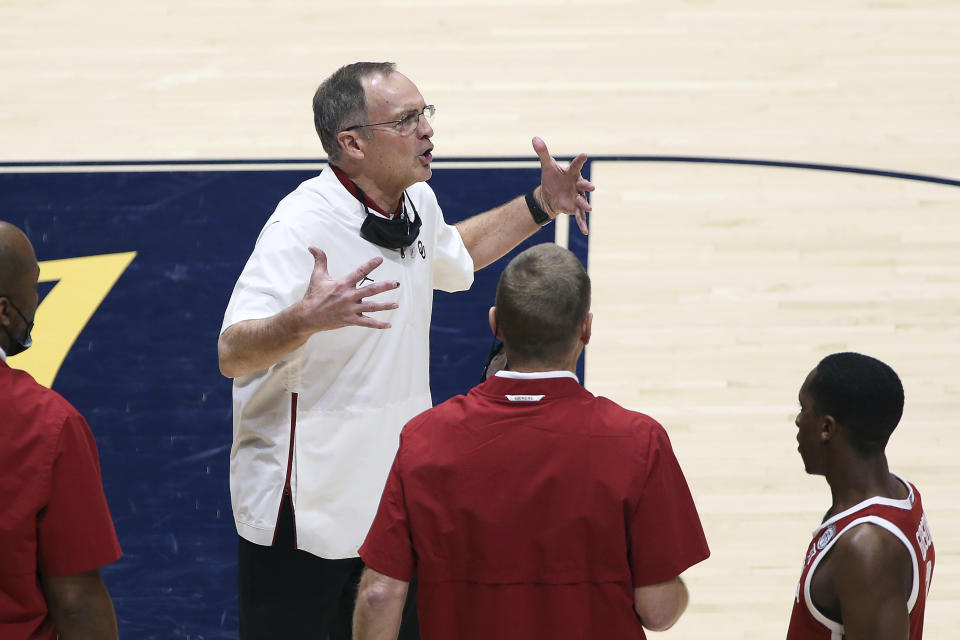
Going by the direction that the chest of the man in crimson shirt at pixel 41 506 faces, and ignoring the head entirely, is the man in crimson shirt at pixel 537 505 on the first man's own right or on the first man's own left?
on the first man's own right

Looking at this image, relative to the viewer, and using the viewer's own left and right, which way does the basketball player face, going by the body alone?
facing to the left of the viewer

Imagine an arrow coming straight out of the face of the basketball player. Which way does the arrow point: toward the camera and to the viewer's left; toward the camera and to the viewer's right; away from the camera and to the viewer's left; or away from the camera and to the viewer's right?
away from the camera and to the viewer's left

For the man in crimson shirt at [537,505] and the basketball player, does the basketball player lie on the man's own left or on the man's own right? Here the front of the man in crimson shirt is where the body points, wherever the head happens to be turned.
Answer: on the man's own right

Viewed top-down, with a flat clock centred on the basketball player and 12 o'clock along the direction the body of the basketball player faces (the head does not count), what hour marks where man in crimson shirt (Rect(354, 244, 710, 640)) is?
The man in crimson shirt is roughly at 11 o'clock from the basketball player.

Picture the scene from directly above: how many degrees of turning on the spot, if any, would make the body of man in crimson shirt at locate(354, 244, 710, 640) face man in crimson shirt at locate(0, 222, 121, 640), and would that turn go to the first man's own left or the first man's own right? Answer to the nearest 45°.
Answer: approximately 90° to the first man's own left

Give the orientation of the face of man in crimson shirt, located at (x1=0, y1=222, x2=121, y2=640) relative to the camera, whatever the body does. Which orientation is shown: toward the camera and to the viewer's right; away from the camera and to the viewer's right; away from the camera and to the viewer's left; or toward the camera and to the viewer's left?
away from the camera and to the viewer's right

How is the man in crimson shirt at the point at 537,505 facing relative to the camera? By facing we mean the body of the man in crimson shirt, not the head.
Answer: away from the camera

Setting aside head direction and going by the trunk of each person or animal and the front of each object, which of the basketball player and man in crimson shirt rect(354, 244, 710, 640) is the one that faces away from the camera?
the man in crimson shirt

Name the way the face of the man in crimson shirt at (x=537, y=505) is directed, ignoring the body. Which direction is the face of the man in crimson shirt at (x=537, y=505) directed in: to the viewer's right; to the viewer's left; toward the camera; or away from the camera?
away from the camera

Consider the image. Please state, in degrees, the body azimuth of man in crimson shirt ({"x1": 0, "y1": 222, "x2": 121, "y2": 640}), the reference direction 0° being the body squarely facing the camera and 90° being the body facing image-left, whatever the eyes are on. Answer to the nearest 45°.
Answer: approximately 225°
